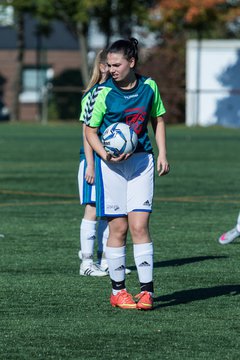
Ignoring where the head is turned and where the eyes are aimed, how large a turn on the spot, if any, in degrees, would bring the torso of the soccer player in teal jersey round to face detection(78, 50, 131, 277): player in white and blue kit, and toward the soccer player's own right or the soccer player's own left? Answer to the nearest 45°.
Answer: approximately 180°

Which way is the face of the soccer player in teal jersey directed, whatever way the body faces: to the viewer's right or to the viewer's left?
to the viewer's left

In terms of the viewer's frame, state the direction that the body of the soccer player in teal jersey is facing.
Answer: toward the camera
